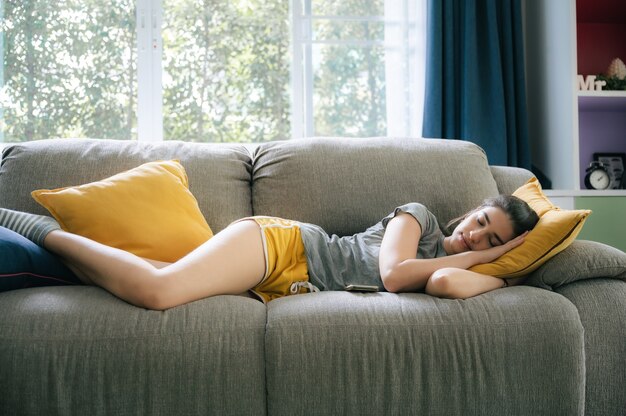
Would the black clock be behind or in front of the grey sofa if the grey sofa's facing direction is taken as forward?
behind

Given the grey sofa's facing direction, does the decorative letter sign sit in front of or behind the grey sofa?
behind

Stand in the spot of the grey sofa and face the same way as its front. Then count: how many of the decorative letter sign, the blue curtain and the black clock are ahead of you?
0

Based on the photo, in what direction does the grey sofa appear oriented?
toward the camera

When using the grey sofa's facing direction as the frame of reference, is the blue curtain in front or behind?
behind
